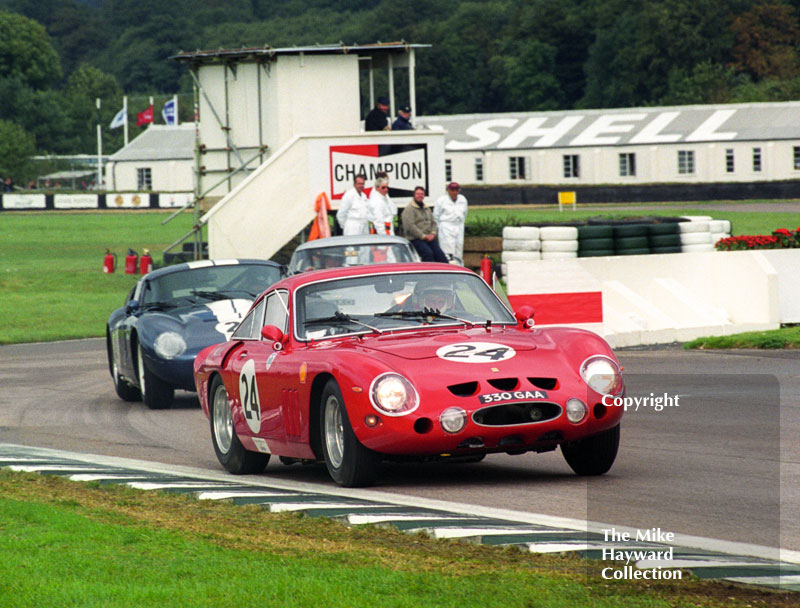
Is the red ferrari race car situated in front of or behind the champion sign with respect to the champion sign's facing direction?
in front

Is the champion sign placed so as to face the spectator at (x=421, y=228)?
yes

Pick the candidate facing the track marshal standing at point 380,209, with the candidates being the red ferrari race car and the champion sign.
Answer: the champion sign

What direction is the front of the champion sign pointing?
toward the camera

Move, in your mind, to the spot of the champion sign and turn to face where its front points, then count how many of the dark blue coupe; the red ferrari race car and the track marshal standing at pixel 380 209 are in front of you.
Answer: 3

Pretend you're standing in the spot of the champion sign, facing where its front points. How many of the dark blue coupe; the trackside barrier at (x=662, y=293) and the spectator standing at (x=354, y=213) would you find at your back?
0

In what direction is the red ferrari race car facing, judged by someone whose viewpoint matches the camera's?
facing the viewer and to the right of the viewer

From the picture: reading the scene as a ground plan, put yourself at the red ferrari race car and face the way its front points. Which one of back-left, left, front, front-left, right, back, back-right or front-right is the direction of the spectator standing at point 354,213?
back-left

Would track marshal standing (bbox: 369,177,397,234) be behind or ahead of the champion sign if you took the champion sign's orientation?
ahead

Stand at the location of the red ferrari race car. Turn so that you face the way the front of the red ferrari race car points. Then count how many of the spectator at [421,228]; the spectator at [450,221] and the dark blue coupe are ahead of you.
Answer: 0

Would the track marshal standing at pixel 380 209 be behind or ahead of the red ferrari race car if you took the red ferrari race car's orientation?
behind

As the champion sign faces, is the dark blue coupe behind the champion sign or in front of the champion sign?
in front

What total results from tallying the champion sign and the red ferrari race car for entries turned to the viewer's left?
0

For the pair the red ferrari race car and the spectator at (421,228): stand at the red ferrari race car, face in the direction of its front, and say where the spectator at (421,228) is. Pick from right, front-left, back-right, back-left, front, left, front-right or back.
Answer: back-left
